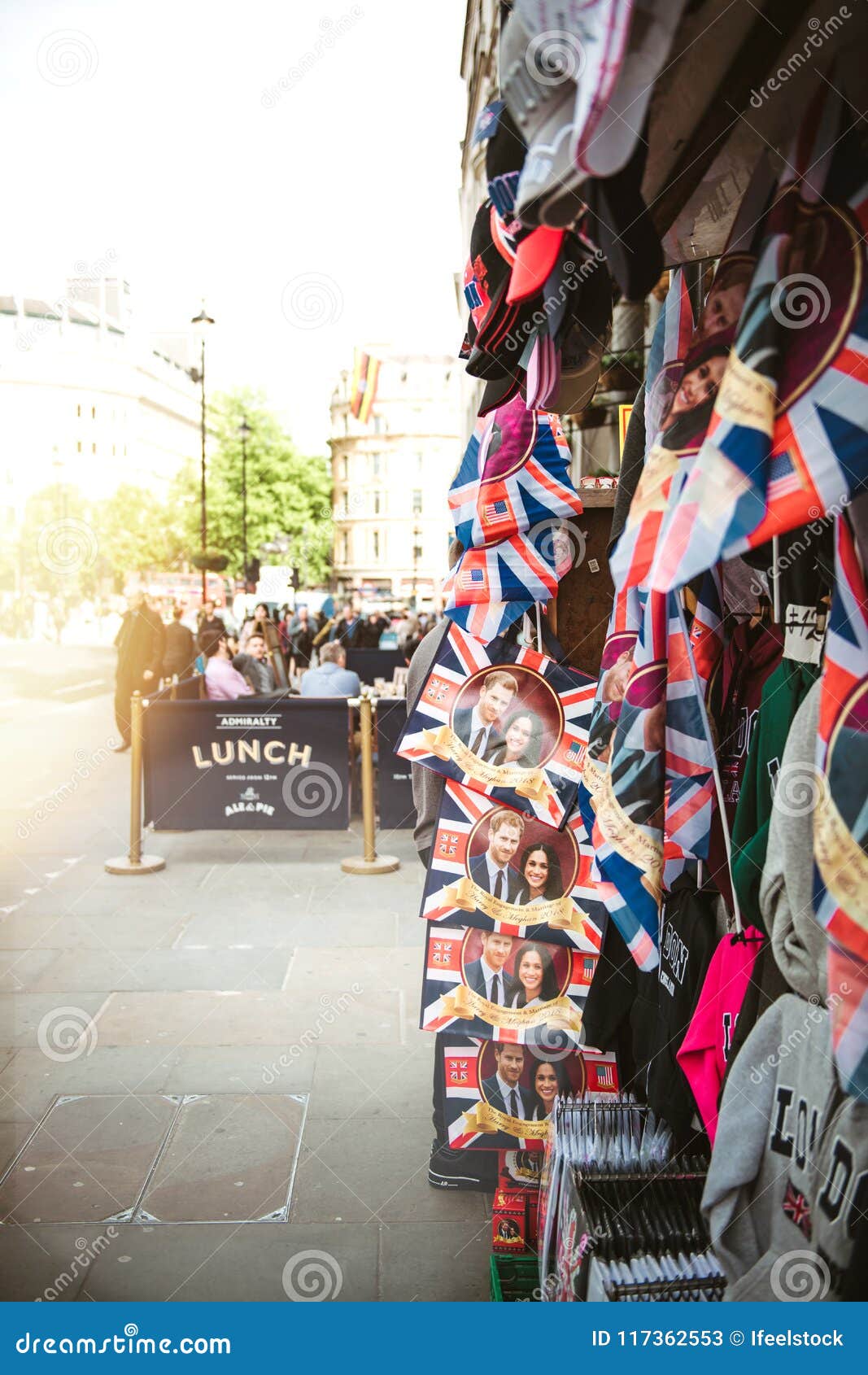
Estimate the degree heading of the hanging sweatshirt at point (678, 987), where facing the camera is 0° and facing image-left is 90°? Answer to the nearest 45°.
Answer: approximately 45°

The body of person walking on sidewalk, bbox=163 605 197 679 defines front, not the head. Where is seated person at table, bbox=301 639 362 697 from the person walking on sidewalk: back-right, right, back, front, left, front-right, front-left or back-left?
back

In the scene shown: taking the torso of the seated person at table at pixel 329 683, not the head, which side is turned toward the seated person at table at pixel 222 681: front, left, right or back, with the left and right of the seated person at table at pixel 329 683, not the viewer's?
left

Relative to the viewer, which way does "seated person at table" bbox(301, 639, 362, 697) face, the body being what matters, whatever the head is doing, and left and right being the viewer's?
facing away from the viewer

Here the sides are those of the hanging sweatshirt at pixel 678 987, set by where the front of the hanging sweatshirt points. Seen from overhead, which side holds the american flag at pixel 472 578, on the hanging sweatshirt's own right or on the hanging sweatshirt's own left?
on the hanging sweatshirt's own right
